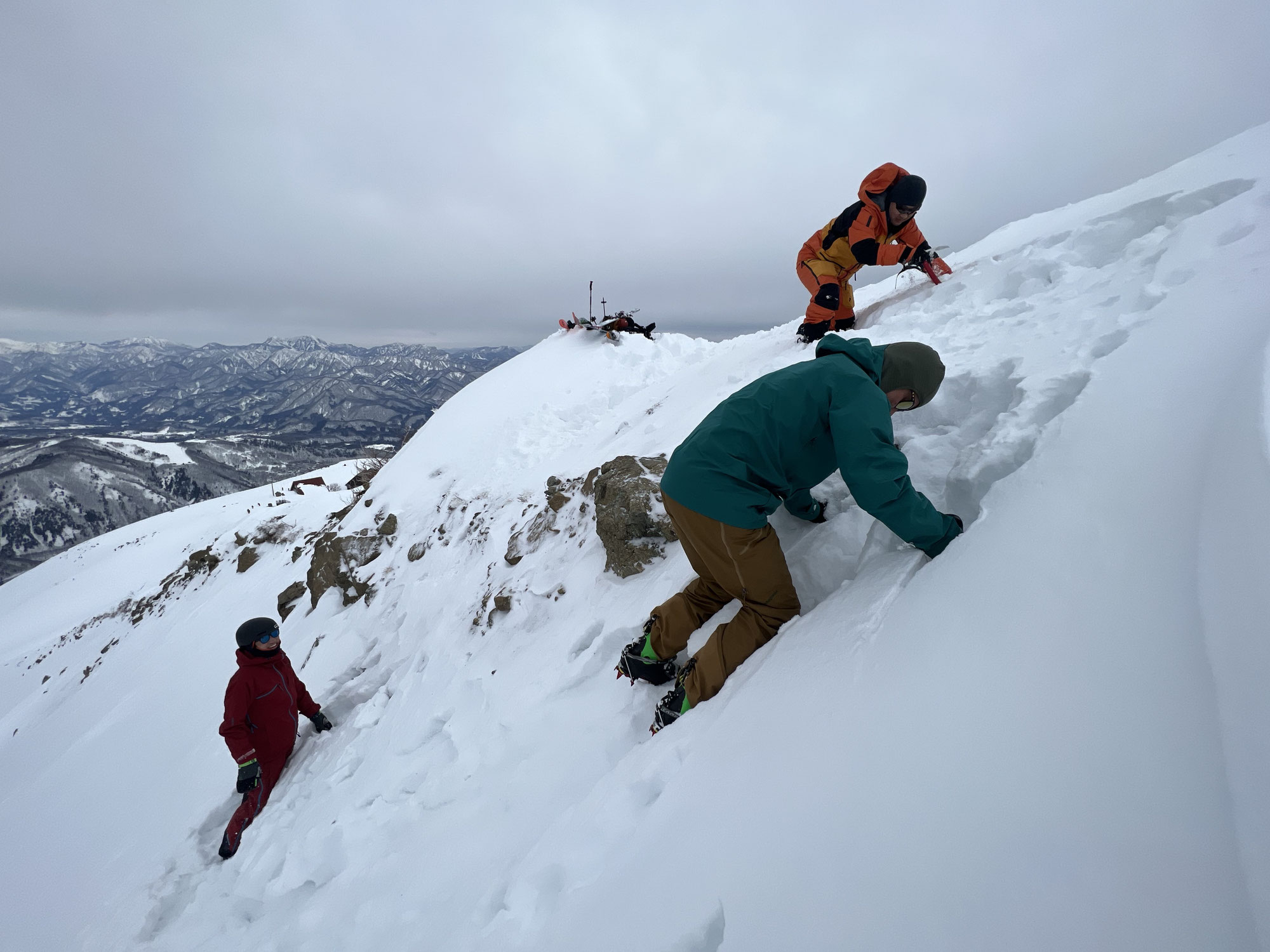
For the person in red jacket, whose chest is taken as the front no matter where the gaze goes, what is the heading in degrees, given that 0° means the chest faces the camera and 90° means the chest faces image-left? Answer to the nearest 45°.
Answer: approximately 315°

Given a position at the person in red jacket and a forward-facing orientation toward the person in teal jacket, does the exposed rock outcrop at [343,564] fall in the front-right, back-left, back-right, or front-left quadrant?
back-left

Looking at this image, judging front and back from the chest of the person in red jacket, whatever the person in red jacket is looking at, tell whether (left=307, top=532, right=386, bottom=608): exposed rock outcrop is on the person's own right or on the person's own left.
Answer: on the person's own left

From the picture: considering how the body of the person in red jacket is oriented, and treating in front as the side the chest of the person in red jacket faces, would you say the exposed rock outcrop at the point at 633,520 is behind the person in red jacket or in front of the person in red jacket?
in front

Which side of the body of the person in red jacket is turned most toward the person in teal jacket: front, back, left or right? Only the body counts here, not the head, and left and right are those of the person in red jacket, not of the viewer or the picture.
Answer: front

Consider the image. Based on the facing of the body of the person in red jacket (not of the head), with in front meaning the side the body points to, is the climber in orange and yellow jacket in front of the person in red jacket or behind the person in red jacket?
in front
